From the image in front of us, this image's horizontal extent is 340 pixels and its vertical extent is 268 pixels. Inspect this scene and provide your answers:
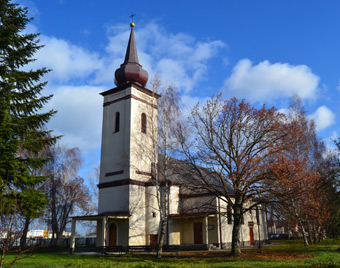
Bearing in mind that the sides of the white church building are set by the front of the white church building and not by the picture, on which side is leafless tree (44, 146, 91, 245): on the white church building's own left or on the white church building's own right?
on the white church building's own right

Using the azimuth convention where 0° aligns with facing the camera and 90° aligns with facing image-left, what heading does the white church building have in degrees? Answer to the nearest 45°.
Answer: approximately 45°

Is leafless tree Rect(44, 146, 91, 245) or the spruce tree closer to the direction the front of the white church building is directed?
the spruce tree

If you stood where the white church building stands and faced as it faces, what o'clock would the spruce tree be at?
The spruce tree is roughly at 11 o'clock from the white church building.
